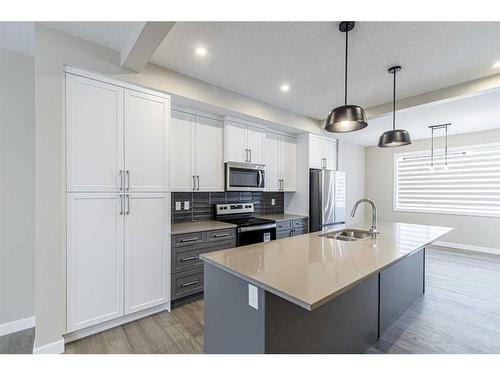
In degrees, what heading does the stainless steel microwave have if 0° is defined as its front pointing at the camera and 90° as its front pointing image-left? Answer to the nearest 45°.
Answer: approximately 315°

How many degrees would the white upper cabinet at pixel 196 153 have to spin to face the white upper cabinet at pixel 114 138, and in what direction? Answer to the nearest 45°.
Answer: approximately 90° to its right

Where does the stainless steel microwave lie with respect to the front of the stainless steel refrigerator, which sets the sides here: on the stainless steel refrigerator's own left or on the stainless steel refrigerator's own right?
on the stainless steel refrigerator's own right

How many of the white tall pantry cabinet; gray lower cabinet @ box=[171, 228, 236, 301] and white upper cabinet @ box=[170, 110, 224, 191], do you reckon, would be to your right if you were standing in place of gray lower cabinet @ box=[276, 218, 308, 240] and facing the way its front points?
3

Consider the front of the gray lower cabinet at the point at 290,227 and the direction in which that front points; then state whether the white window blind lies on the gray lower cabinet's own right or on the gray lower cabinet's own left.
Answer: on the gray lower cabinet's own left
